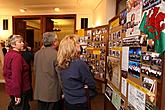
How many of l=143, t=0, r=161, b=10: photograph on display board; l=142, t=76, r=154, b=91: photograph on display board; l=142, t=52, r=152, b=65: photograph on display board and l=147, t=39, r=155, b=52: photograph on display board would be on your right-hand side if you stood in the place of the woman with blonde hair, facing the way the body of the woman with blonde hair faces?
4

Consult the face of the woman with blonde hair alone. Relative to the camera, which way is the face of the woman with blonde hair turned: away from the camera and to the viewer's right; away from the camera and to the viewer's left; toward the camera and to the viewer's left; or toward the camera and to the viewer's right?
away from the camera and to the viewer's right

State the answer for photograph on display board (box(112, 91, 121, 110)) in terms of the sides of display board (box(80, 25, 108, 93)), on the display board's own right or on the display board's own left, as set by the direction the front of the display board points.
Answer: on the display board's own left

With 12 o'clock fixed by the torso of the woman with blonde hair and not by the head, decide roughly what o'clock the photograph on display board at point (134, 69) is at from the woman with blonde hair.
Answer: The photograph on display board is roughly at 3 o'clock from the woman with blonde hair.

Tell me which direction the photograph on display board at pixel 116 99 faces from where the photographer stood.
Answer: facing the viewer and to the left of the viewer

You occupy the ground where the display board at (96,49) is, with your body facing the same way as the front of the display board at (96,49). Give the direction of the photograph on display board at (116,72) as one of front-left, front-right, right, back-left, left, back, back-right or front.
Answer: front-left

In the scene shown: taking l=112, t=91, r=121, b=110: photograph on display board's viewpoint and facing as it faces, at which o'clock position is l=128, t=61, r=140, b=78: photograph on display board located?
l=128, t=61, r=140, b=78: photograph on display board is roughly at 10 o'clock from l=112, t=91, r=121, b=110: photograph on display board.

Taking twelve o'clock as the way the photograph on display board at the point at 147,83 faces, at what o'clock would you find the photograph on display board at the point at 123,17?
the photograph on display board at the point at 123,17 is roughly at 4 o'clock from the photograph on display board at the point at 147,83.
